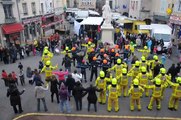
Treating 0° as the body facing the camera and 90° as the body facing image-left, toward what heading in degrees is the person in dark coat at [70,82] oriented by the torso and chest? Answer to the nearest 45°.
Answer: approximately 180°

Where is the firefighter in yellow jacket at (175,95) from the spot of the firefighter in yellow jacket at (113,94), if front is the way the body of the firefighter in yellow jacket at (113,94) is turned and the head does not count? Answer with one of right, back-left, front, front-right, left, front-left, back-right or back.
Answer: right

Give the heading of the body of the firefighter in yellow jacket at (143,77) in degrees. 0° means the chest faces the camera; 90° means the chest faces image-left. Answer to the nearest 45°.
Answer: approximately 180°

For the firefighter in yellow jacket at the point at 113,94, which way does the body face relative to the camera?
away from the camera

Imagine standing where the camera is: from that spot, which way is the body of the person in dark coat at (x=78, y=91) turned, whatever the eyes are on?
away from the camera

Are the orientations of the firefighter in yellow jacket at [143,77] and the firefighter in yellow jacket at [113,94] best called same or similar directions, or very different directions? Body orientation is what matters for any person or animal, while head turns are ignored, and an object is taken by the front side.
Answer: same or similar directions

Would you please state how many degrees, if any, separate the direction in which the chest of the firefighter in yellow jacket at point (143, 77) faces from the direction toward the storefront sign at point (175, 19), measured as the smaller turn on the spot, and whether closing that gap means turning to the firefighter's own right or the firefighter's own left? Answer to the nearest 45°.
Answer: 0° — they already face it

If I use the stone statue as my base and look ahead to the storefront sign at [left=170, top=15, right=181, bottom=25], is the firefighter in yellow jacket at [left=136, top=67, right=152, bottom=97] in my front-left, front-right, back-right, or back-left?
back-right

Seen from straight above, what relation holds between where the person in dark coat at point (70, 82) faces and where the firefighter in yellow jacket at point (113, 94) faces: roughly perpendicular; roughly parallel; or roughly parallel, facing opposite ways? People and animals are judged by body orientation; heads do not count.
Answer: roughly parallel
